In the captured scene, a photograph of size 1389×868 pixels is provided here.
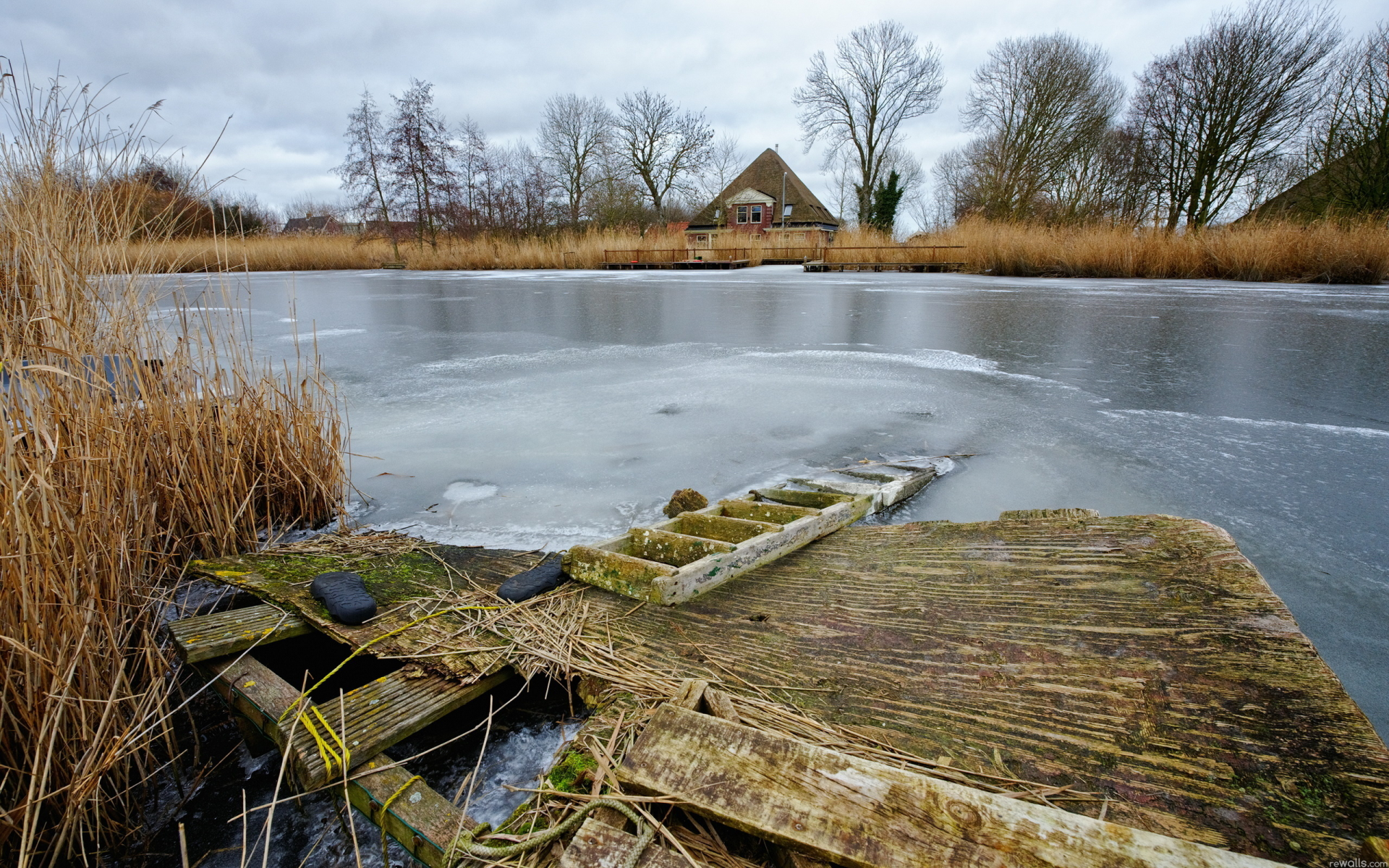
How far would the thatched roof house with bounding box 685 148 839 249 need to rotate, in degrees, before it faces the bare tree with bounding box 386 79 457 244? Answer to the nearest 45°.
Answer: approximately 45° to its right

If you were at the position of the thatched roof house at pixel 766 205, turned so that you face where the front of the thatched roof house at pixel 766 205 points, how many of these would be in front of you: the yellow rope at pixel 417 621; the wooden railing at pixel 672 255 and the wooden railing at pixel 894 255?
3

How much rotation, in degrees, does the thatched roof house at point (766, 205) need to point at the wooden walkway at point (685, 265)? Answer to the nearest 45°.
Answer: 0° — it already faces it

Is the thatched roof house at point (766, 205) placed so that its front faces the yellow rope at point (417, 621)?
yes

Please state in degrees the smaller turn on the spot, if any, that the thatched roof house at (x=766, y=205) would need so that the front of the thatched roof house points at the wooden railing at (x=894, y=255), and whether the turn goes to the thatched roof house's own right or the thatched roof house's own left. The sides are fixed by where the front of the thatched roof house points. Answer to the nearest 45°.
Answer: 0° — it already faces it

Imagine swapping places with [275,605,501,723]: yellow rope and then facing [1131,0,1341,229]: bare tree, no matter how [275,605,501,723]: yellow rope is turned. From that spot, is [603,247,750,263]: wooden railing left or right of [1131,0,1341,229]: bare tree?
left

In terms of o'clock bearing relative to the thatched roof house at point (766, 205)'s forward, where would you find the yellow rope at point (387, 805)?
The yellow rope is roughly at 12 o'clock from the thatched roof house.

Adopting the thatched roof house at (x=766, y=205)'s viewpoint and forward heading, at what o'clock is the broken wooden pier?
The broken wooden pier is roughly at 12 o'clock from the thatched roof house.

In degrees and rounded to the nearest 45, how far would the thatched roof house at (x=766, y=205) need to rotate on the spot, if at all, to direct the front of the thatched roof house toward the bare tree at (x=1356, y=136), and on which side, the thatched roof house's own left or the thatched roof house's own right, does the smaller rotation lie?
approximately 45° to the thatched roof house's own left
